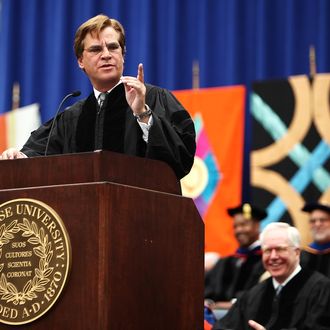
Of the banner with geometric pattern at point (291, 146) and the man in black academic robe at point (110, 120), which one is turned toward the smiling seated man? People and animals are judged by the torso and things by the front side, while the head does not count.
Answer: the banner with geometric pattern

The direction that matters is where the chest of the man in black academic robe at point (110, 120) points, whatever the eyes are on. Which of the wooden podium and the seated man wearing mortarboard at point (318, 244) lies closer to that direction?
the wooden podium

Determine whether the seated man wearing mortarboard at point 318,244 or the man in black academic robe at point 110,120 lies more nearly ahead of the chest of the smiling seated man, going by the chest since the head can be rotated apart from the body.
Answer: the man in black academic robe

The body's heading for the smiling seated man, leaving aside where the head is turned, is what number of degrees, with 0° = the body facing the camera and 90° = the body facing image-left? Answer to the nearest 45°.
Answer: approximately 45°

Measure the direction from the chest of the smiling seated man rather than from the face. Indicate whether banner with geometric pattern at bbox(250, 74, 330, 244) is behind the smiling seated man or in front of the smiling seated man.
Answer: behind

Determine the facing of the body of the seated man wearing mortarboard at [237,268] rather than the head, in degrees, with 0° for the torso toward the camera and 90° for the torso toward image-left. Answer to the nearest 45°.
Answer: approximately 45°

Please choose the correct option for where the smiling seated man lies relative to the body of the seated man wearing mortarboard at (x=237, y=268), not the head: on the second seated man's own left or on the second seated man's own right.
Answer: on the second seated man's own left

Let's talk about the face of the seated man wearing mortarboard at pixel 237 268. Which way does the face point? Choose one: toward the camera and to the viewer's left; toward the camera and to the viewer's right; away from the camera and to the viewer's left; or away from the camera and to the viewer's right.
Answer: toward the camera and to the viewer's left

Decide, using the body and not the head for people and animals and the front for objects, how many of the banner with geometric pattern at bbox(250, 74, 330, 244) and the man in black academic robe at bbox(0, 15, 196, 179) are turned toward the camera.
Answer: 2

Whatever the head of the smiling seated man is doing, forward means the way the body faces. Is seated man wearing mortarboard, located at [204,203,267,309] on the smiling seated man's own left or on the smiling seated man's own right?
on the smiling seated man's own right
